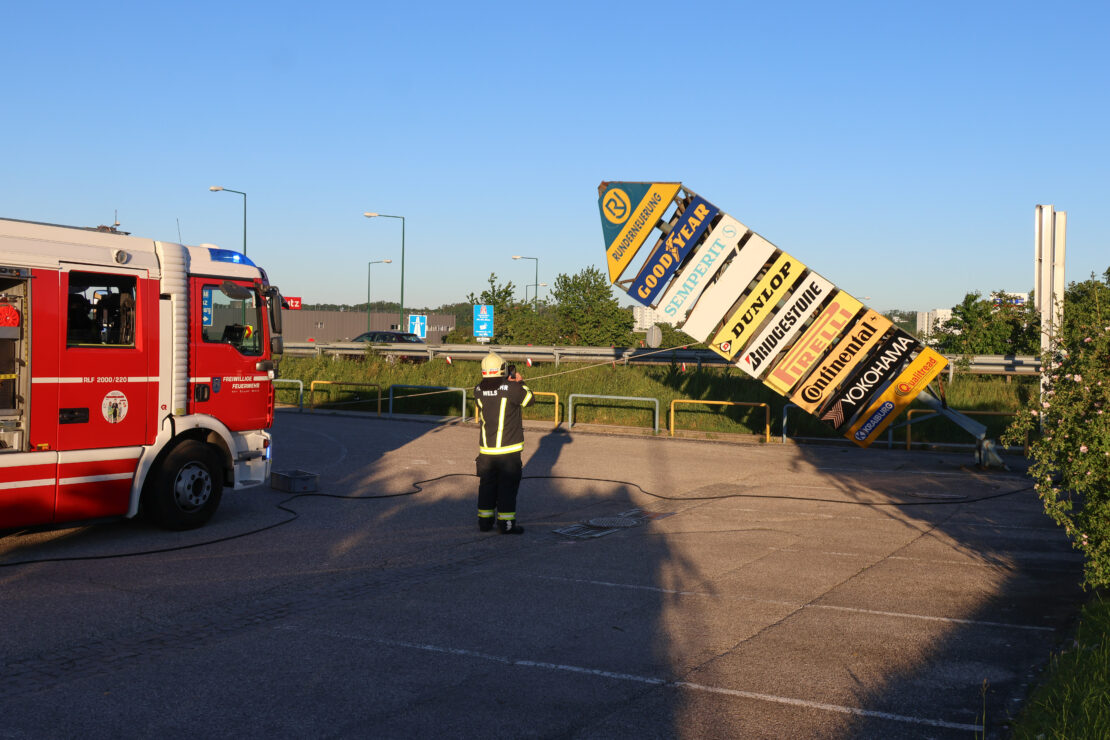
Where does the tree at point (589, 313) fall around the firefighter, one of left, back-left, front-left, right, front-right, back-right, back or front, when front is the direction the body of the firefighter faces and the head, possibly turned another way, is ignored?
front-left

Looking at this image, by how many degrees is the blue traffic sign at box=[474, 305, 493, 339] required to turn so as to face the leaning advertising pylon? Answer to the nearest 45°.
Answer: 0° — it already faces it

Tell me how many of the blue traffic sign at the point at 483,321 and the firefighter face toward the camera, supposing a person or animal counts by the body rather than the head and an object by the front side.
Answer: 1

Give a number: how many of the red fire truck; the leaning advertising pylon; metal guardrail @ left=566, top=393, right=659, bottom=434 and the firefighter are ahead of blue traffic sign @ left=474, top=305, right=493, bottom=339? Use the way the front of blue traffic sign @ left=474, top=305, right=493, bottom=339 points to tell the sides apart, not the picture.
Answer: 4

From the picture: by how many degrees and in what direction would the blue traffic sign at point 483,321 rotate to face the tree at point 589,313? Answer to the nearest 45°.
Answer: approximately 135° to its left

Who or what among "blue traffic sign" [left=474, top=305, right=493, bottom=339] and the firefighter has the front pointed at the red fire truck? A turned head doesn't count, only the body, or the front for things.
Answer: the blue traffic sign

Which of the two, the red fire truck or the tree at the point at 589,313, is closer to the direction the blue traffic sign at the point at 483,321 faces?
the red fire truck

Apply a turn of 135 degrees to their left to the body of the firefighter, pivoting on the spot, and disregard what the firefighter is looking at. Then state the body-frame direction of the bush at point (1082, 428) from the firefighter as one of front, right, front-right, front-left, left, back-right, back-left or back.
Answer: back-left

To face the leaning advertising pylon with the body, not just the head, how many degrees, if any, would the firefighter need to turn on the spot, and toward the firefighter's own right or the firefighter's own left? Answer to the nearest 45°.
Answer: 0° — they already face it

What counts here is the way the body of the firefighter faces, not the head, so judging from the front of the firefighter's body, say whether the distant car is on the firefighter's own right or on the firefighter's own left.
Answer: on the firefighter's own left

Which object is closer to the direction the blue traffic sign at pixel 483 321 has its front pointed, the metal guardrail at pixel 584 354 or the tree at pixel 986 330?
the metal guardrail

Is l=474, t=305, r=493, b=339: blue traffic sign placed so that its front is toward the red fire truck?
yes

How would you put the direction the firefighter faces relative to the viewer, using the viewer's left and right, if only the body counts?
facing away from the viewer and to the right of the viewer

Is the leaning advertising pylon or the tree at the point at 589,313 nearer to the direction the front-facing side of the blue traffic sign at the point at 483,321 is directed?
the leaning advertising pylon

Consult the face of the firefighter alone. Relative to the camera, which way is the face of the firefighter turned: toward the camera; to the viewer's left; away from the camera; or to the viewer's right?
away from the camera

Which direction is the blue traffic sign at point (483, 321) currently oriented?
toward the camera
